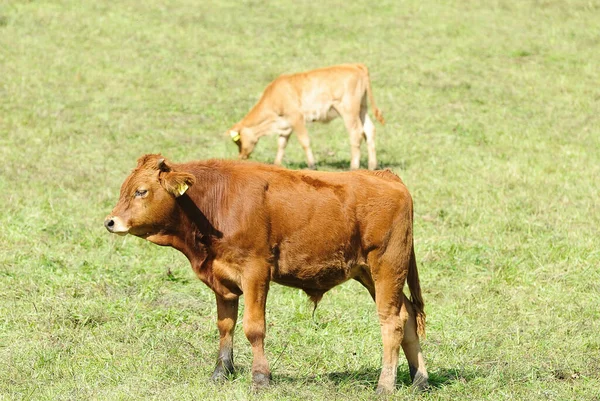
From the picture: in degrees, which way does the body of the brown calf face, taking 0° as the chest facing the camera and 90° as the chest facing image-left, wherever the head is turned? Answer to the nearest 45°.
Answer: approximately 90°

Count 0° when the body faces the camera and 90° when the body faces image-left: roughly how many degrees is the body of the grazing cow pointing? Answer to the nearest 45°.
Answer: approximately 90°

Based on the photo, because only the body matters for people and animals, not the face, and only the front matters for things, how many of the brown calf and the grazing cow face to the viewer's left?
2

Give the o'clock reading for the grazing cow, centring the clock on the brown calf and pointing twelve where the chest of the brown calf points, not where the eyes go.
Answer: The grazing cow is roughly at 3 o'clock from the brown calf.

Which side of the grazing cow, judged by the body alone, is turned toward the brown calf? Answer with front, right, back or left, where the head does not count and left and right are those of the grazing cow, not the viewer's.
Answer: left
